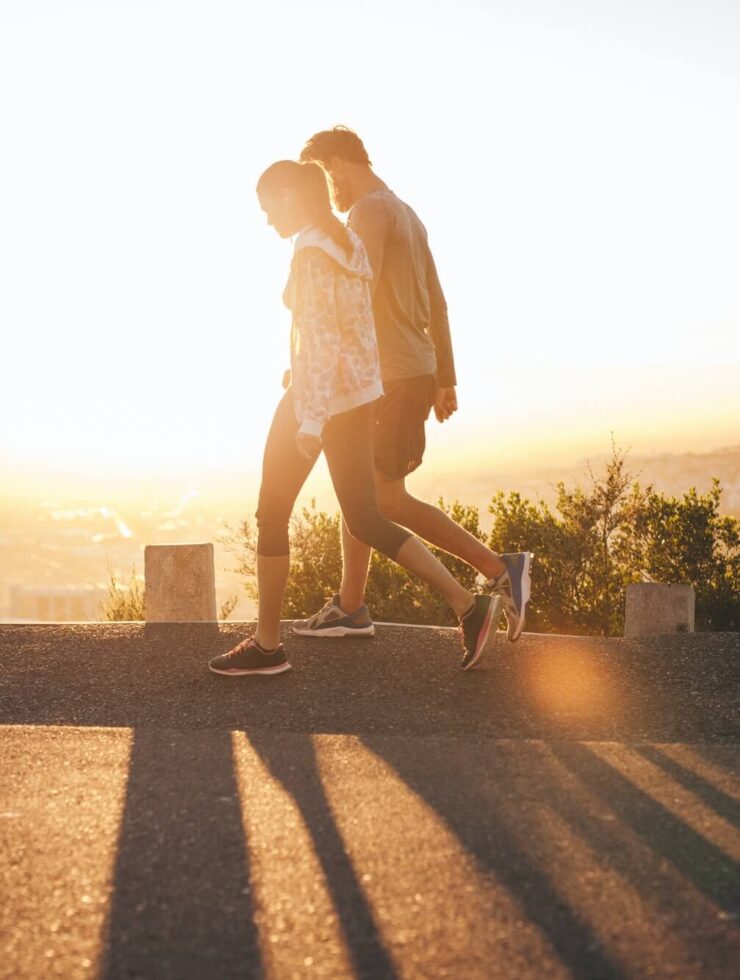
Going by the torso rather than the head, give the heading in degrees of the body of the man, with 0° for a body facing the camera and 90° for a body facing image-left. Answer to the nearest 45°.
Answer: approximately 90°

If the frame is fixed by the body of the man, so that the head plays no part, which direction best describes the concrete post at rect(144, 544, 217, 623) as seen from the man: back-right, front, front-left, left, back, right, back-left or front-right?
front-right

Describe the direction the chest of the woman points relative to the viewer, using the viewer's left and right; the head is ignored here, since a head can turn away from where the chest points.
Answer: facing to the left of the viewer

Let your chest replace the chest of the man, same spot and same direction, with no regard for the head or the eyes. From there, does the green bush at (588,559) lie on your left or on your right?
on your right

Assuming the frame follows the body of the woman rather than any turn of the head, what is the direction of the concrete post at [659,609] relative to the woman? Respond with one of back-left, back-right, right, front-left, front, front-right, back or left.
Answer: back-right

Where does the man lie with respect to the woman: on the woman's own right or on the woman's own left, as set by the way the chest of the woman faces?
on the woman's own right

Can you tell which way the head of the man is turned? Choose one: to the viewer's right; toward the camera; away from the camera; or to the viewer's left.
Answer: to the viewer's left

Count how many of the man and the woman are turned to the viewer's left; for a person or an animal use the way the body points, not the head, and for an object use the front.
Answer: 2

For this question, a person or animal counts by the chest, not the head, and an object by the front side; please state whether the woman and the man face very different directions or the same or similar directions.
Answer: same or similar directions

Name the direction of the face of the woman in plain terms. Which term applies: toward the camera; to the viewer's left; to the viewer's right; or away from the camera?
to the viewer's left
